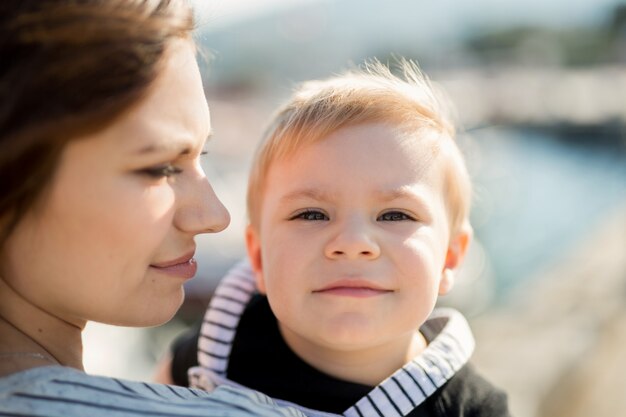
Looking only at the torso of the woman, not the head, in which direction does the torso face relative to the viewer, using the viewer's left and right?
facing to the right of the viewer

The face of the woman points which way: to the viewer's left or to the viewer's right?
to the viewer's right

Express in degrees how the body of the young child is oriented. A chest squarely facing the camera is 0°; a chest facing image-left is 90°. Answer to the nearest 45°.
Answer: approximately 0°
